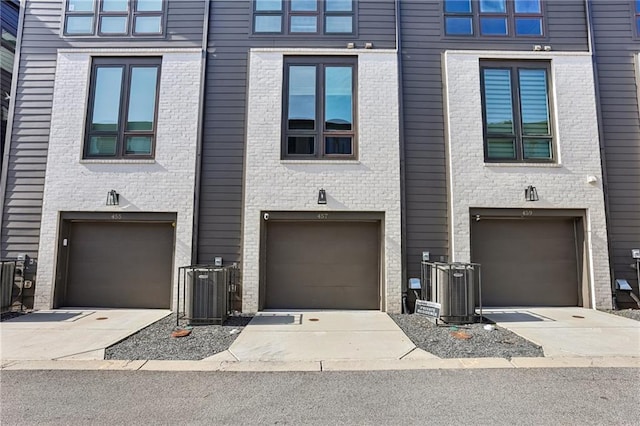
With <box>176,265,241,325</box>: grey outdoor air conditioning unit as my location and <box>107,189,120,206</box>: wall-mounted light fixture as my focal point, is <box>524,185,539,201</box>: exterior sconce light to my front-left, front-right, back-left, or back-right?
back-right

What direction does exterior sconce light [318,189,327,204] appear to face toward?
toward the camera

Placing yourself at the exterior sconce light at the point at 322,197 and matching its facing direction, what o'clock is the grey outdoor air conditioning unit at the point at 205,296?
The grey outdoor air conditioning unit is roughly at 2 o'clock from the exterior sconce light.

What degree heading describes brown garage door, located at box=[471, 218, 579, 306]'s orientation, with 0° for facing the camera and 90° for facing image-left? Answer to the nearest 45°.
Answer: approximately 0°

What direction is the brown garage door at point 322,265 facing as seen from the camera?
toward the camera

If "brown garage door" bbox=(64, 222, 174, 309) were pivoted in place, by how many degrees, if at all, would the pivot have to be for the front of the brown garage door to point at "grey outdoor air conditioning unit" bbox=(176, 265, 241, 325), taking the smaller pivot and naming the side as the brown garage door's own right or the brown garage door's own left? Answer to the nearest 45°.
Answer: approximately 45° to the brown garage door's own left

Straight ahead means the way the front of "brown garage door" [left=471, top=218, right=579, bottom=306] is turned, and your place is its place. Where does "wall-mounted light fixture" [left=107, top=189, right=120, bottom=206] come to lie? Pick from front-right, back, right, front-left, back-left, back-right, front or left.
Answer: front-right

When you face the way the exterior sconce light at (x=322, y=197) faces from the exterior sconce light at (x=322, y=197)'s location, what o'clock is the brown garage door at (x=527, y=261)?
The brown garage door is roughly at 9 o'clock from the exterior sconce light.

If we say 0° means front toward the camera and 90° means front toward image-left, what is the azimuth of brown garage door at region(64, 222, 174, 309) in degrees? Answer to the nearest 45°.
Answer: approximately 0°

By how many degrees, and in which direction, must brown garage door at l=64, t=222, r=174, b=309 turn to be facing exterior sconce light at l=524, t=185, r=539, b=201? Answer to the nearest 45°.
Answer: approximately 45° to its left

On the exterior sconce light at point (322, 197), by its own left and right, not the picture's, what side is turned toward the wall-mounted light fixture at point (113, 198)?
right
